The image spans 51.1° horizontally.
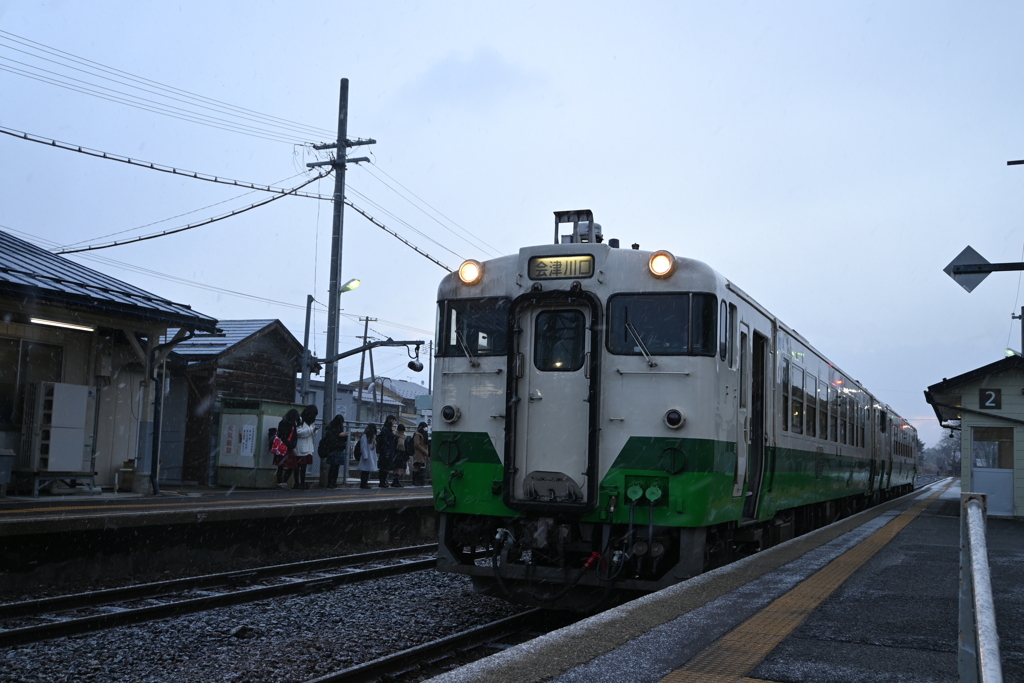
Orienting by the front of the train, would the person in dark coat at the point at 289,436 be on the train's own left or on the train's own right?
on the train's own right

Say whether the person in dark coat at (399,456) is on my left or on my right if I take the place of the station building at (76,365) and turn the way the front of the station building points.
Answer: on my left

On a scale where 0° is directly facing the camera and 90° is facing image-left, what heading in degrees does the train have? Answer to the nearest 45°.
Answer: approximately 45°

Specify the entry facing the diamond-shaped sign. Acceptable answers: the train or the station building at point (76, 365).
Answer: the station building
